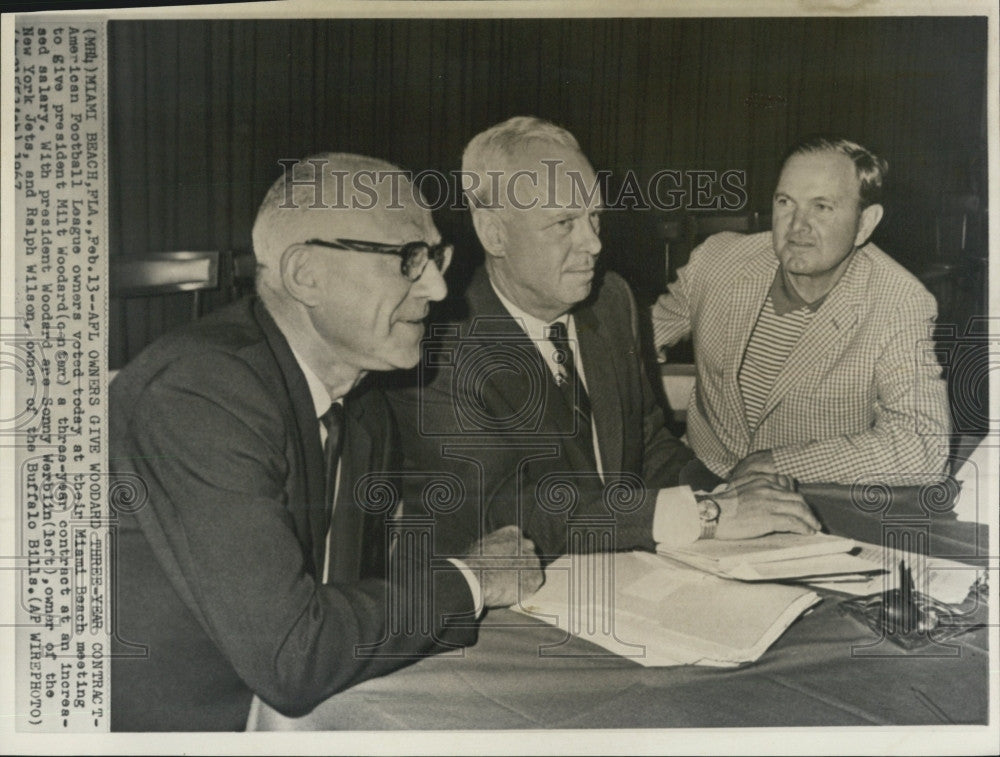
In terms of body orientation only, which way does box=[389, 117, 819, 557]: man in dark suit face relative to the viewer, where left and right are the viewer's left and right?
facing the viewer and to the right of the viewer

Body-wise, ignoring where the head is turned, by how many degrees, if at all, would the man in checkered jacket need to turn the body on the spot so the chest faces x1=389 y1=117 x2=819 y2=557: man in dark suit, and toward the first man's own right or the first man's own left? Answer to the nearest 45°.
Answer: approximately 45° to the first man's own right

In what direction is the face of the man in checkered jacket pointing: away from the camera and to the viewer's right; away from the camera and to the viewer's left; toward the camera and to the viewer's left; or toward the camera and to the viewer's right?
toward the camera and to the viewer's left

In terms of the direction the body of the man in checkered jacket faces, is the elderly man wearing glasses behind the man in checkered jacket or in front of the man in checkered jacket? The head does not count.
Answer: in front

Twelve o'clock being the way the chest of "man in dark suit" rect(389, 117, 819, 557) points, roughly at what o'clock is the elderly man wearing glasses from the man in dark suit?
The elderly man wearing glasses is roughly at 4 o'clock from the man in dark suit.

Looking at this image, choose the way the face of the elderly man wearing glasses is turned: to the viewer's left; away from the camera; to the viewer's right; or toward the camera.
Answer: to the viewer's right

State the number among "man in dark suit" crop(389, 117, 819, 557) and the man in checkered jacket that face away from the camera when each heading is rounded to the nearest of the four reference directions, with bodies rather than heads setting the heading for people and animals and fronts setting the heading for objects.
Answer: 0

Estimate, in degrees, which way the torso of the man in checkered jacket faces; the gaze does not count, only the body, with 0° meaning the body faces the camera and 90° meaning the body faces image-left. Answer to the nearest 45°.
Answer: approximately 45°
